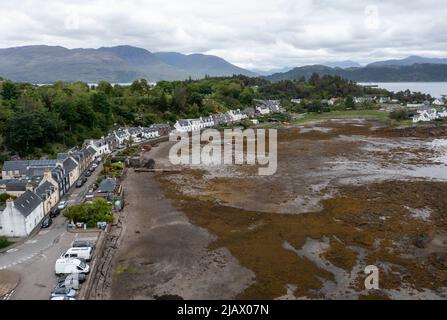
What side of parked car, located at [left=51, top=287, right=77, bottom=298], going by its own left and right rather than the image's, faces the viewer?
right

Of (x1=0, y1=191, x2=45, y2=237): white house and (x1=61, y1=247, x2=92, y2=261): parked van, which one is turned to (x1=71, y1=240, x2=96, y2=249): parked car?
the white house

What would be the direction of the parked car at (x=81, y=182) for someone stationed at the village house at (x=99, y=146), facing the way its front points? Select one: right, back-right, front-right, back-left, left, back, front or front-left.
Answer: front-right

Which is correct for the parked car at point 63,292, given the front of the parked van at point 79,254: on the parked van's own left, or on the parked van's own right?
on the parked van's own left

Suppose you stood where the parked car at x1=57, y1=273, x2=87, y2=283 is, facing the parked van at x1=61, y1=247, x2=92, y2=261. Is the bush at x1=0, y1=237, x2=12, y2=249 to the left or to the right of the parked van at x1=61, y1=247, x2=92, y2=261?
left

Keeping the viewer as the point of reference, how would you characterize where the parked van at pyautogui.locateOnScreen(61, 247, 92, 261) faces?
facing to the left of the viewer

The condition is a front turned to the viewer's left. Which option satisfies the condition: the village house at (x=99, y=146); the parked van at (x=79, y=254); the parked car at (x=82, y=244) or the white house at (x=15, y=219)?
the parked van at (x=79, y=254)

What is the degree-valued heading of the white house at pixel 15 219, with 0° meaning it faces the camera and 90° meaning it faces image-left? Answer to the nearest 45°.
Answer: approximately 315°

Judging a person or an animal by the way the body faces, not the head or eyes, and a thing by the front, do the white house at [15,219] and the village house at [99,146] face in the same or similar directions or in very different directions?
same or similar directions

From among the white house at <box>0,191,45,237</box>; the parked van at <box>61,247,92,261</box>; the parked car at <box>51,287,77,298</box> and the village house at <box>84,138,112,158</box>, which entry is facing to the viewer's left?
the parked van at <box>61,247,92,261</box>

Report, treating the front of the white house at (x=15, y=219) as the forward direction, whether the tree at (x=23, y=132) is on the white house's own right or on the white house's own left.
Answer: on the white house's own left

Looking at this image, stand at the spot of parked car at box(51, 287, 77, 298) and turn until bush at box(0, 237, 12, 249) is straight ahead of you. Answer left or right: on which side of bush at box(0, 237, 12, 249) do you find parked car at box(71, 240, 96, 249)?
right

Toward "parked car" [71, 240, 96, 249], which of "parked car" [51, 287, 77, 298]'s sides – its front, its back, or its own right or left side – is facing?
left

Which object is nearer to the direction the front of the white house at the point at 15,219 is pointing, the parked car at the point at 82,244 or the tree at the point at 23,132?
the parked car
